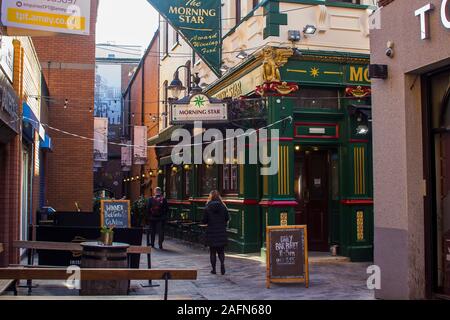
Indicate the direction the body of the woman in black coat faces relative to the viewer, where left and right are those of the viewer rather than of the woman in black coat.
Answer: facing away from the viewer

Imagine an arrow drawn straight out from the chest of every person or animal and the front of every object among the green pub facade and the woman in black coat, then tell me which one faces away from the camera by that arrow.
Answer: the woman in black coat

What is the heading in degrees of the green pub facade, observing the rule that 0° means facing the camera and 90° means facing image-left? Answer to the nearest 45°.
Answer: approximately 0°

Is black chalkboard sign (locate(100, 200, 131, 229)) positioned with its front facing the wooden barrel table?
yes

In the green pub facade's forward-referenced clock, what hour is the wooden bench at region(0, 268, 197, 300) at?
The wooden bench is roughly at 1 o'clock from the green pub facade.

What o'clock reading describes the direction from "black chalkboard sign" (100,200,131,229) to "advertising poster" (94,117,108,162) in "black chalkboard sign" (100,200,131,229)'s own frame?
The advertising poster is roughly at 6 o'clock from the black chalkboard sign.

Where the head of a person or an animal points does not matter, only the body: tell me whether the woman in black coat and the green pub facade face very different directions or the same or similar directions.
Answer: very different directions

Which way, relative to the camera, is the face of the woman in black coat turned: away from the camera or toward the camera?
away from the camera
